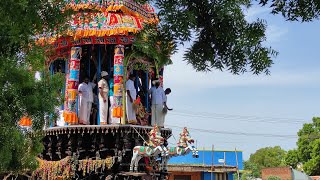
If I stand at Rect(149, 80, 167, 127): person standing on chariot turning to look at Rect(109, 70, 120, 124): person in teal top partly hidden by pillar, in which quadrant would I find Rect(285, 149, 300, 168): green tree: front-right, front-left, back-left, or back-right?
back-right

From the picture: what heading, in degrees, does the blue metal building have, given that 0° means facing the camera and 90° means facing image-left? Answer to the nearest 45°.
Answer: approximately 0°
